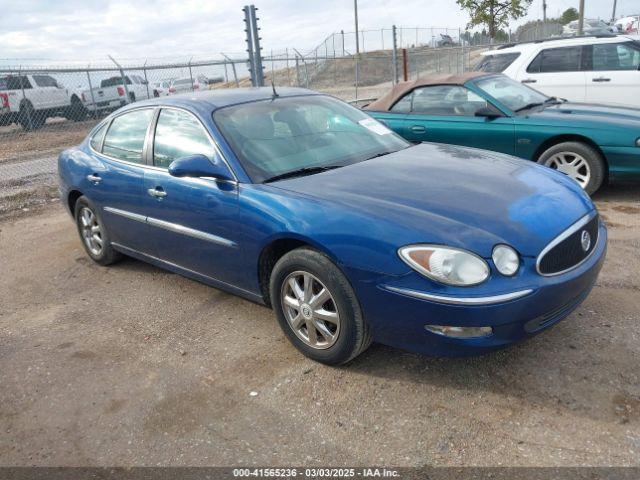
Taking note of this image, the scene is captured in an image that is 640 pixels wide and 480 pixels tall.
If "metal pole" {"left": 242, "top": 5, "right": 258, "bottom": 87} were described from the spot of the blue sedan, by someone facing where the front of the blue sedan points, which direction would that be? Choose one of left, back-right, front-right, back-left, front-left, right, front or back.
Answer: back-left

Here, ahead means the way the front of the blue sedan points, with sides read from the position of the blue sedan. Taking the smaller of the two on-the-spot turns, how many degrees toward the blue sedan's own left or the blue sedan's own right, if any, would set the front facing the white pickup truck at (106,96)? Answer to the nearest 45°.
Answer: approximately 180°

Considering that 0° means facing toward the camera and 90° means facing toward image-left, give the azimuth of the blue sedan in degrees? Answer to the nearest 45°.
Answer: approximately 315°

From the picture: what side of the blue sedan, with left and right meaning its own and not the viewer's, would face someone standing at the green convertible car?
left

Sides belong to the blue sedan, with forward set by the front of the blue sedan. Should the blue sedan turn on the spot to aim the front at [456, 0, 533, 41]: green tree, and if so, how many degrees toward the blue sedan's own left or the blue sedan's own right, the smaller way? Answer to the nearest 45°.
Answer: approximately 135° to the blue sedan's own left
